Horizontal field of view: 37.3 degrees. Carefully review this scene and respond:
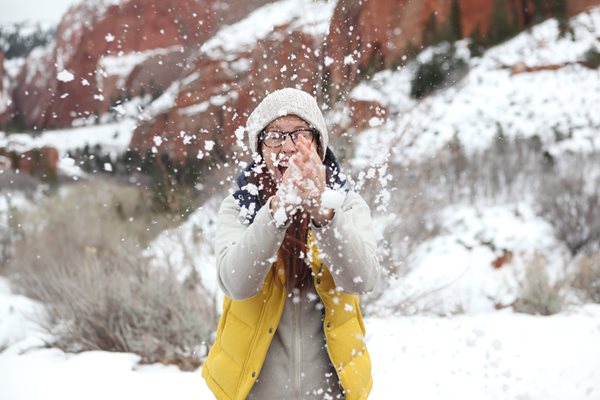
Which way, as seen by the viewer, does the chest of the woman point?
toward the camera

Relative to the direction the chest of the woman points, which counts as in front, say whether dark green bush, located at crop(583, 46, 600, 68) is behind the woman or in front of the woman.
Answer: behind

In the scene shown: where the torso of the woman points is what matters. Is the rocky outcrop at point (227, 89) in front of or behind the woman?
behind

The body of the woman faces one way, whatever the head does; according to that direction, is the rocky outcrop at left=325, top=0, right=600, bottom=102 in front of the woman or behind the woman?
behind

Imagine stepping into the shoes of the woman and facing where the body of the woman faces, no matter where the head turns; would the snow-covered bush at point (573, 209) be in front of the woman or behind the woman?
behind

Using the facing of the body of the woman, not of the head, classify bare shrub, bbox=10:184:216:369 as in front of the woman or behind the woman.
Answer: behind
